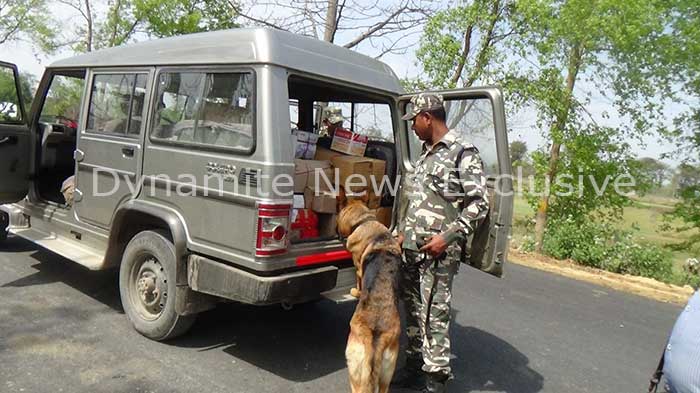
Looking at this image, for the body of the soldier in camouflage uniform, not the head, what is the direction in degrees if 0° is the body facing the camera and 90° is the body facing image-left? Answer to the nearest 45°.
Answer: approximately 45°

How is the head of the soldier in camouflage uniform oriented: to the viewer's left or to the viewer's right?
to the viewer's left

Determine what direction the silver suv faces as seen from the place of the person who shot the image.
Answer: facing away from the viewer and to the left of the viewer

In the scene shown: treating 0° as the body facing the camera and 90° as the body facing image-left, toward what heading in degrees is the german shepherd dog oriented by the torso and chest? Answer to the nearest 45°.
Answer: approximately 180°

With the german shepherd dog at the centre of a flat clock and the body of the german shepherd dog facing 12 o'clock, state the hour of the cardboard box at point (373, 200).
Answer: The cardboard box is roughly at 12 o'clock from the german shepherd dog.

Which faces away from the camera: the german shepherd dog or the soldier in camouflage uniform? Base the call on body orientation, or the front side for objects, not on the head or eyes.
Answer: the german shepherd dog

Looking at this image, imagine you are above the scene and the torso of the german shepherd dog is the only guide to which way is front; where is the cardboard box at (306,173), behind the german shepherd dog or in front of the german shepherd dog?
in front

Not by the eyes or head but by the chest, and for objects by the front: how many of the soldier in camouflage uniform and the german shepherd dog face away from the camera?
1

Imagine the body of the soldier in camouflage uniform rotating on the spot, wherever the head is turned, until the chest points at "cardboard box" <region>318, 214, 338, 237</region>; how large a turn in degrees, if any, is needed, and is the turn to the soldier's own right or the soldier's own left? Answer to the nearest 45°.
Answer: approximately 90° to the soldier's own right
